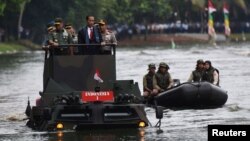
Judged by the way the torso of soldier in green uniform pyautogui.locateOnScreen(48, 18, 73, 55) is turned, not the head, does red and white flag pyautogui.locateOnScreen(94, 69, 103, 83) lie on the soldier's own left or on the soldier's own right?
on the soldier's own left

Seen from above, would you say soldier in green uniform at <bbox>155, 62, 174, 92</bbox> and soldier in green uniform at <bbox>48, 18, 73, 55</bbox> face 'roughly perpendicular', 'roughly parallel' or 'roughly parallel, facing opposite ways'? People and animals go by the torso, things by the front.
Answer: roughly parallel

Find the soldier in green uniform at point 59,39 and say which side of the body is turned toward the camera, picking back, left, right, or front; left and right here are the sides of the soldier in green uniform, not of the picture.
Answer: front

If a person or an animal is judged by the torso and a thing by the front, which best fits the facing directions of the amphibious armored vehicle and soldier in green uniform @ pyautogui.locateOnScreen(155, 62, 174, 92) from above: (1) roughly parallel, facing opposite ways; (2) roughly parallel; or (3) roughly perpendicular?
roughly parallel

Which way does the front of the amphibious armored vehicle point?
toward the camera

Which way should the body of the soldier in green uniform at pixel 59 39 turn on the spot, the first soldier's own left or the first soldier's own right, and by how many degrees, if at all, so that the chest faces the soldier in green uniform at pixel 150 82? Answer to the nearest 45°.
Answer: approximately 135° to the first soldier's own left

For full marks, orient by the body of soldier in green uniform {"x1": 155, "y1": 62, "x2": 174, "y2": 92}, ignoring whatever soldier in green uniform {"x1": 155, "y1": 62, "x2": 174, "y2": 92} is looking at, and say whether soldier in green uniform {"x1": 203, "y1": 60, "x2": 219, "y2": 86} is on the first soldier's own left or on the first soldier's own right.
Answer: on the first soldier's own left

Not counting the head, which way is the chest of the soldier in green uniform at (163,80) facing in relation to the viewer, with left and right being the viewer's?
facing the viewer
